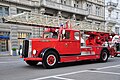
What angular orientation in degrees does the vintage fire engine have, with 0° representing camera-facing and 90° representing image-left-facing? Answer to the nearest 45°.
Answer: approximately 45°
